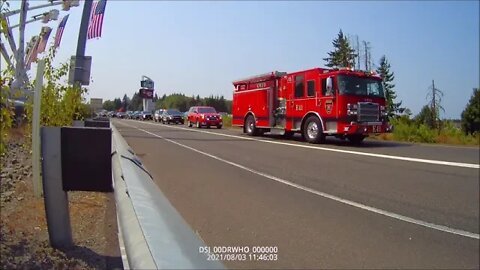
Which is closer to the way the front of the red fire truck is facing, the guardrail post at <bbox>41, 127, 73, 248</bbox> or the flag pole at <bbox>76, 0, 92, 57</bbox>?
the guardrail post

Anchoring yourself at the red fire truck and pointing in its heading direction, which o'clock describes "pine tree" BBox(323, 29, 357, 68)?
The pine tree is roughly at 8 o'clock from the red fire truck.

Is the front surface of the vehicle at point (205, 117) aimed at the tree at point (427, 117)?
yes

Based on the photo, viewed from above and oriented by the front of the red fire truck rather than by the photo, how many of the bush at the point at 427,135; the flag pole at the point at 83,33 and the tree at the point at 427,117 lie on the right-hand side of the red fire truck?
1

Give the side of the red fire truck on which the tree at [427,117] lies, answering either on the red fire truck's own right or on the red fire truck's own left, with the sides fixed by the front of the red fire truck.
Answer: on the red fire truck's own left

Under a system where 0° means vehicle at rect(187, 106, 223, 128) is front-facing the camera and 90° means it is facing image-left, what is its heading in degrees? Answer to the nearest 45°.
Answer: approximately 315°

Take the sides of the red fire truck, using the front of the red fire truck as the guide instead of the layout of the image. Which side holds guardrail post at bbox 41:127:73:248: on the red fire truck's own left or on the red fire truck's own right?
on the red fire truck's own right

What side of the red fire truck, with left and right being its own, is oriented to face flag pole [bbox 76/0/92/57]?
right

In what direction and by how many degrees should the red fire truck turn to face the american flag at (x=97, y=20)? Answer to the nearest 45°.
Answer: approximately 90° to its right

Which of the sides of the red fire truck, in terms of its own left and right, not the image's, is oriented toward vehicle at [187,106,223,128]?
back
